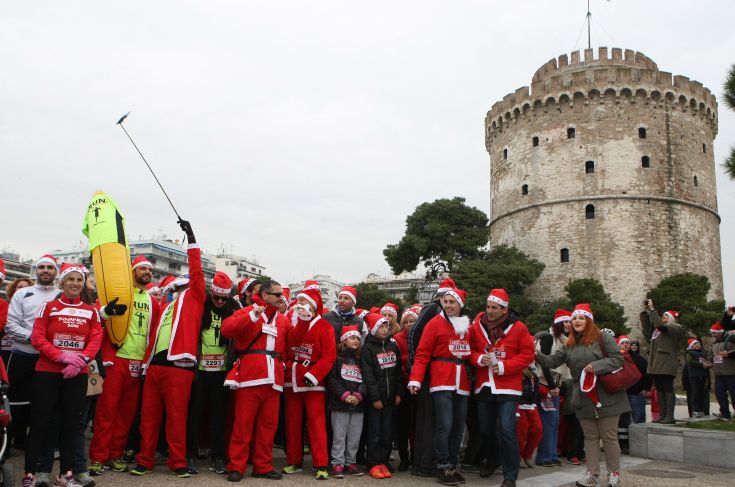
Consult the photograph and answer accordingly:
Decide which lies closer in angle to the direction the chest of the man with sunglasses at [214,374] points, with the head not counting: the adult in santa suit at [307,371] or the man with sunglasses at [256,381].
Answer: the man with sunglasses

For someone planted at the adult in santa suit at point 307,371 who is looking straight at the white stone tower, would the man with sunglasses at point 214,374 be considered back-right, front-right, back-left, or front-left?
back-left

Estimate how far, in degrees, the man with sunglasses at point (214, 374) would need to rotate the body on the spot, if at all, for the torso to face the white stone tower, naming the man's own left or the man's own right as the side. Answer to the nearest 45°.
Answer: approximately 135° to the man's own left

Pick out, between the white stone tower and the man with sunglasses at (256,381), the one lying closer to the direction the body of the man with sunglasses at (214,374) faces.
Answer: the man with sunglasses

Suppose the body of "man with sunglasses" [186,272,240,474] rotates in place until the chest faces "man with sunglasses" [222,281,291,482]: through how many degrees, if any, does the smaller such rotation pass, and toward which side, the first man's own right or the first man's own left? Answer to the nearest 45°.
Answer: approximately 45° to the first man's own left

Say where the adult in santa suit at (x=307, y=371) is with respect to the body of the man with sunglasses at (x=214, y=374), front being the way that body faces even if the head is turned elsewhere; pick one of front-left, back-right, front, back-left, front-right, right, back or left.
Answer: left

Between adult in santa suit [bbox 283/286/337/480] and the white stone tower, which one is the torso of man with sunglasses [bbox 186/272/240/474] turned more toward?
the adult in santa suit
